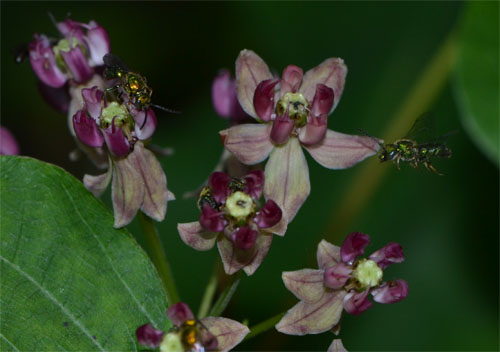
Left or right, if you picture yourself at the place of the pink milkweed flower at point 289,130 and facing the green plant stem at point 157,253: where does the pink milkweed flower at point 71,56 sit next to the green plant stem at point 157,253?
right

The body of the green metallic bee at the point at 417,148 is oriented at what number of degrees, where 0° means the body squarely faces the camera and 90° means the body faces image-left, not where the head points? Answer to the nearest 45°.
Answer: approximately 90°

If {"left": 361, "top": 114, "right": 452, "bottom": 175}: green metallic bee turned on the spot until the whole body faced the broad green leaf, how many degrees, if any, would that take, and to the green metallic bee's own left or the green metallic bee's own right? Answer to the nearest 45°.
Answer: approximately 45° to the green metallic bee's own left

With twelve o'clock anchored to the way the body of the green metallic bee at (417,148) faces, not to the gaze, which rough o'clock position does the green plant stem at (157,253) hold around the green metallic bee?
The green plant stem is roughly at 11 o'clock from the green metallic bee.

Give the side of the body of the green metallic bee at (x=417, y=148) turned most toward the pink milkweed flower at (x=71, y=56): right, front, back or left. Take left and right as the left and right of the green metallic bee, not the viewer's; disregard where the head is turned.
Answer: front

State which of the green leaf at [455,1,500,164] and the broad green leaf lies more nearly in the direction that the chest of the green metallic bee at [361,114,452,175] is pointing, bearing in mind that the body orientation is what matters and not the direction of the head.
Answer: the broad green leaf

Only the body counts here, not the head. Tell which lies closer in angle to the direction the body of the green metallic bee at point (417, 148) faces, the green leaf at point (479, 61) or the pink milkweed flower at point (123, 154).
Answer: the pink milkweed flower

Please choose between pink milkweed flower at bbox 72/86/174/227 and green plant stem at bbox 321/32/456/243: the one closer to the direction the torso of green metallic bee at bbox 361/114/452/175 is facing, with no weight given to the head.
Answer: the pink milkweed flower

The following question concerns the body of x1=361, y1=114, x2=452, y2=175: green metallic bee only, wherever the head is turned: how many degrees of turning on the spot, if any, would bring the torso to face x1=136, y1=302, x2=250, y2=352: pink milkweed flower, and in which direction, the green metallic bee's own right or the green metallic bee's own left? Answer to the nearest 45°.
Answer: approximately 45° to the green metallic bee's own left

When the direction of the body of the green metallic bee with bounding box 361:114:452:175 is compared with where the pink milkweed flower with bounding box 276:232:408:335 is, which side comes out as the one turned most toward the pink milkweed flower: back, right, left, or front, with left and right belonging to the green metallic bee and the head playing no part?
front

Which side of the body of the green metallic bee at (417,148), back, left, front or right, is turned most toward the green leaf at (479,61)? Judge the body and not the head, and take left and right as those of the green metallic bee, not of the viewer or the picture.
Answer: right

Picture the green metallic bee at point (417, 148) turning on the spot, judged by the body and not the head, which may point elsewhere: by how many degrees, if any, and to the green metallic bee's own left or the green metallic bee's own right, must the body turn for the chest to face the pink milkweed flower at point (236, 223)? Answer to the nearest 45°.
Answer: approximately 45° to the green metallic bee's own left

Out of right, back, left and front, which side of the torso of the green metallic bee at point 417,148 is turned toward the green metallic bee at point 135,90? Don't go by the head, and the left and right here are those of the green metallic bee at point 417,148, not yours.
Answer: front

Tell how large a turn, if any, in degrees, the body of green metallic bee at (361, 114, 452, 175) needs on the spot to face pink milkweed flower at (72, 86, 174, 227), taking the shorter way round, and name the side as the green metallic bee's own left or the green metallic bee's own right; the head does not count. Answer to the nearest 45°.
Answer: approximately 45° to the green metallic bee's own left
